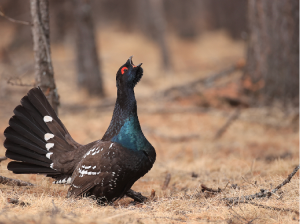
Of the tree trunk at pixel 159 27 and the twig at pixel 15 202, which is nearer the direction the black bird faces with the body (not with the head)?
the tree trunk

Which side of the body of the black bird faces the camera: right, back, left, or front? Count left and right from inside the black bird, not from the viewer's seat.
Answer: right

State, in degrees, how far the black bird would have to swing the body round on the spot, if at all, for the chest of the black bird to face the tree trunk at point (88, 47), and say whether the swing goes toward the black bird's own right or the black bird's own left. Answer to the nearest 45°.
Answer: approximately 90° to the black bird's own left

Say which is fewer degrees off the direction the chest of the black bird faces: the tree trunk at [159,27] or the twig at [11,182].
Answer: the tree trunk

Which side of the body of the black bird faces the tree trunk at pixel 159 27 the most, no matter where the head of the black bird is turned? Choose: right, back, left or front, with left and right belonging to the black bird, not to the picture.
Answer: left

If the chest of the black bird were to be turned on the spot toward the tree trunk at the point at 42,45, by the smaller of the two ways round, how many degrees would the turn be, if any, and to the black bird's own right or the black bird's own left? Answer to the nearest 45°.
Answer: approximately 90° to the black bird's own left

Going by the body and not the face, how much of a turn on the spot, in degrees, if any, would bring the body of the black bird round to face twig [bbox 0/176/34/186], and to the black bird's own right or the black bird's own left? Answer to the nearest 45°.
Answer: approximately 180°

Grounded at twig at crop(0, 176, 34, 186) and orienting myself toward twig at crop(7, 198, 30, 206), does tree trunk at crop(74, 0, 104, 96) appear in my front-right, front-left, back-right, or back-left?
back-left

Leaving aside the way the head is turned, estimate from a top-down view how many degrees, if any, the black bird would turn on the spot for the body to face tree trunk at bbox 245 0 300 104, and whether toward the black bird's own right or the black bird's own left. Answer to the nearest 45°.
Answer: approximately 45° to the black bird's own left

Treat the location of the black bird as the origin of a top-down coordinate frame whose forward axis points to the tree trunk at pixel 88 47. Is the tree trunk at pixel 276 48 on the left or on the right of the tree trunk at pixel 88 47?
right
